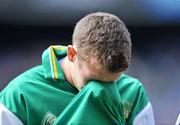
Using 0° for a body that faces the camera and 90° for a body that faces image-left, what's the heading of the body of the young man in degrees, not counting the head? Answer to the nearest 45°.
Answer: approximately 315°
